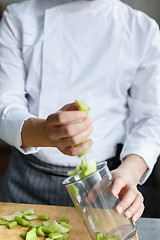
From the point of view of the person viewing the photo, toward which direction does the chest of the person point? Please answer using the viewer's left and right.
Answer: facing the viewer

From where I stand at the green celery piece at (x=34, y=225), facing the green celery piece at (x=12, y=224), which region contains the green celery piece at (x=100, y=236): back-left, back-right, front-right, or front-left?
back-left
